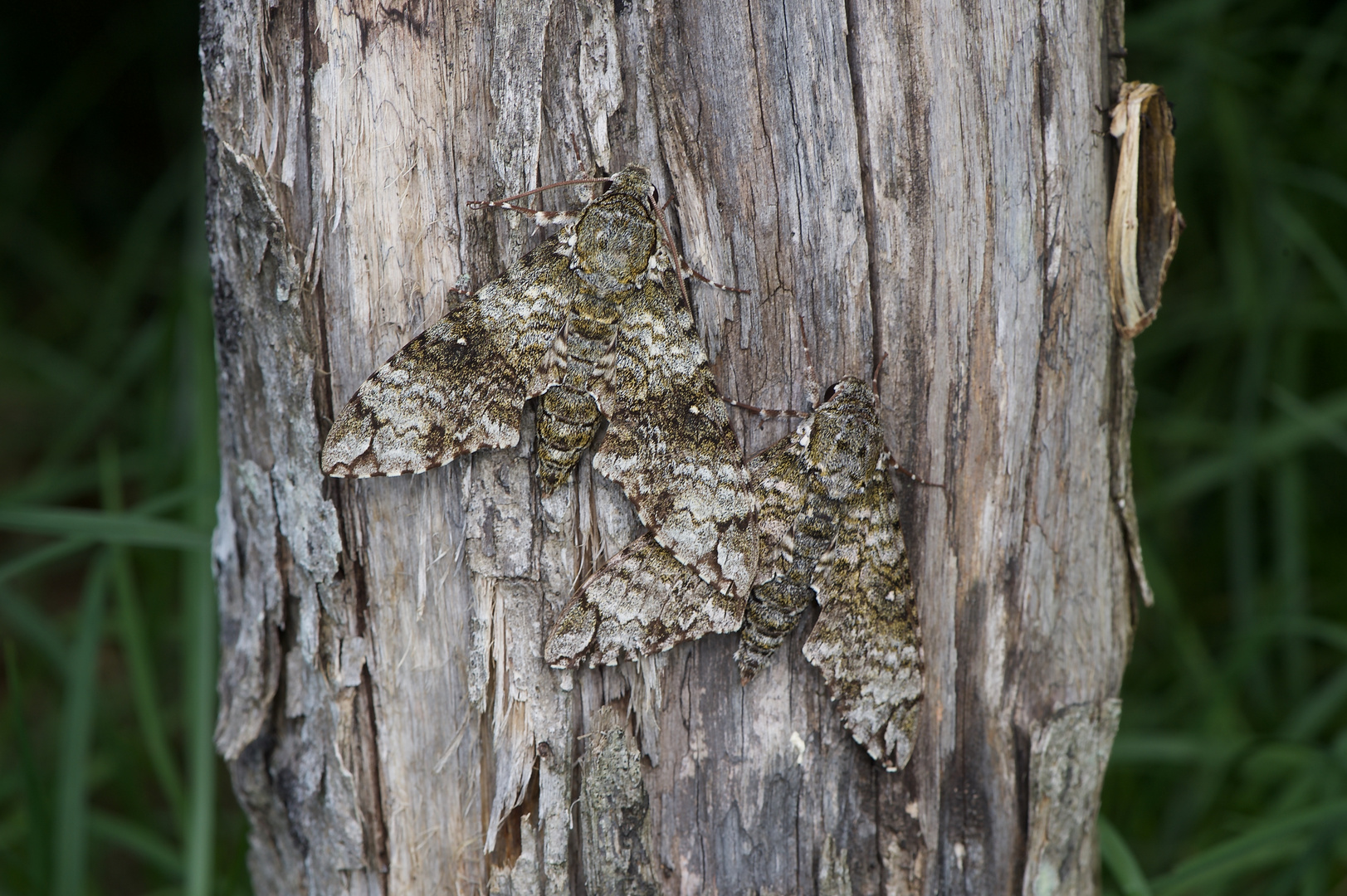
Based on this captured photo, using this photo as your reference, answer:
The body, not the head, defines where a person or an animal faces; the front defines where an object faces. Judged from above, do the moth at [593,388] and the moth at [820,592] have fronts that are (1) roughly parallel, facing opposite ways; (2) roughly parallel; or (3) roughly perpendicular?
roughly parallel

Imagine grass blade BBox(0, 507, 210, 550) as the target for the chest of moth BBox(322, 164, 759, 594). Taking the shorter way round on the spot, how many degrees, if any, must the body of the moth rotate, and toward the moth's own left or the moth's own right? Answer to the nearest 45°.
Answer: approximately 45° to the moth's own left

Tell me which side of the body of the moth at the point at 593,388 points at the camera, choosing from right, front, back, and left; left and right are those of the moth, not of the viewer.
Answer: back

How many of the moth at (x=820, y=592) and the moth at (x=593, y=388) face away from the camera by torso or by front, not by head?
2

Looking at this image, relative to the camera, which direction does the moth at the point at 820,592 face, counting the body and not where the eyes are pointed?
away from the camera
